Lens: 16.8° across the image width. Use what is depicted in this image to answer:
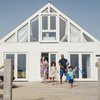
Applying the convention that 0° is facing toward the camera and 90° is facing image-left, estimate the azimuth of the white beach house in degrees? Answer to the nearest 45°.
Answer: approximately 0°

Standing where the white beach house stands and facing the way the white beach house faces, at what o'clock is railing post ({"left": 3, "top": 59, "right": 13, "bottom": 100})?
The railing post is roughly at 12 o'clock from the white beach house.
